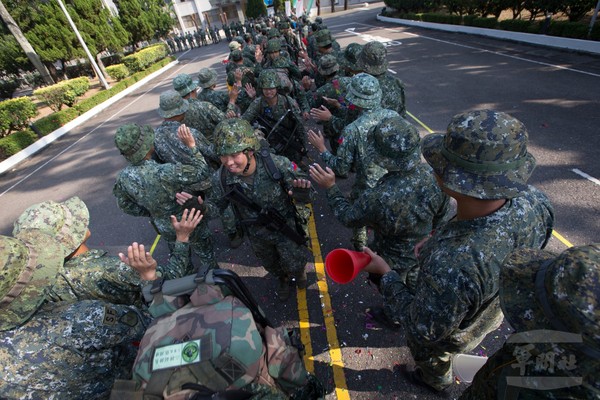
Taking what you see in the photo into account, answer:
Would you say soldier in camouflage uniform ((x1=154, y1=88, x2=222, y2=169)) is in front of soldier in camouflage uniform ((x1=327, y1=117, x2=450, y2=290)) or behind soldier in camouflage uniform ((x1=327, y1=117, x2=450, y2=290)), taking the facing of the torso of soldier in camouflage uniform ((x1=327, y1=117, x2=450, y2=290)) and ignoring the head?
in front

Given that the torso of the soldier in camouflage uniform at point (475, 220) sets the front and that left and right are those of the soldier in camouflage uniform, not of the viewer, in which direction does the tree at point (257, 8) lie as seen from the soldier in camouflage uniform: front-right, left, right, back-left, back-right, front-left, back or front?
front

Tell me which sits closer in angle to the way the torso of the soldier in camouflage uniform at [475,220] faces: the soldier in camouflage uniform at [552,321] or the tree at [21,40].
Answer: the tree

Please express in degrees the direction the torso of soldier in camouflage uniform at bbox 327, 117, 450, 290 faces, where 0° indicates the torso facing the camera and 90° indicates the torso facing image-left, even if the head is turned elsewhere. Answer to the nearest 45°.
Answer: approximately 135°

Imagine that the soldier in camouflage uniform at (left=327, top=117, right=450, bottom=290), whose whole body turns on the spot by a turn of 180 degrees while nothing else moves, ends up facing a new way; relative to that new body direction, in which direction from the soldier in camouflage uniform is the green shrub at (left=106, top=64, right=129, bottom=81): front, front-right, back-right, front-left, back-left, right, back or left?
back

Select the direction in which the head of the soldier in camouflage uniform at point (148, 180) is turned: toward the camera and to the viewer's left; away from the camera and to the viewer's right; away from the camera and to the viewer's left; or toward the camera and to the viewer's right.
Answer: away from the camera and to the viewer's right

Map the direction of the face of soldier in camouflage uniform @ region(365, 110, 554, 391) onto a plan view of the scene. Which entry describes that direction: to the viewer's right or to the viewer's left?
to the viewer's left

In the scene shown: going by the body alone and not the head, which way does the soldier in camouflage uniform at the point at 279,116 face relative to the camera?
toward the camera

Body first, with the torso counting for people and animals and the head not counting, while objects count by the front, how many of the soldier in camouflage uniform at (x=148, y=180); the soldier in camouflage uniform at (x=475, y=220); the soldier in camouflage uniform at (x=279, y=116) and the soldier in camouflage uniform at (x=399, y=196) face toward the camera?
1

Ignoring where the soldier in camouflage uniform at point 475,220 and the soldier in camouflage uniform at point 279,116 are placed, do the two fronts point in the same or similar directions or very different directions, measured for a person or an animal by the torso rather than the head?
very different directions

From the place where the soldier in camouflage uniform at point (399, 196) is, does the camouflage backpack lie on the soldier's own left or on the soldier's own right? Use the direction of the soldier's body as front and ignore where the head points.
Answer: on the soldier's own left

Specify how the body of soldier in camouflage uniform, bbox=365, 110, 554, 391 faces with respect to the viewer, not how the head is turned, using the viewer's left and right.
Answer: facing away from the viewer and to the left of the viewer
